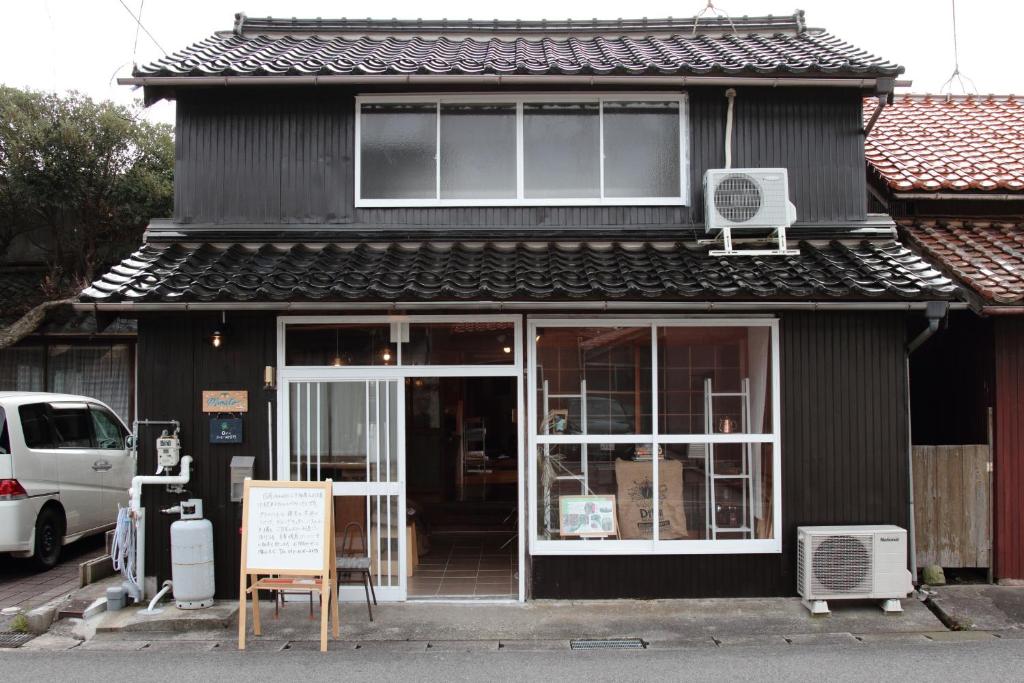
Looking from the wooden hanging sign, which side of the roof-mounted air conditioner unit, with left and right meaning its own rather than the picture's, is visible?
right

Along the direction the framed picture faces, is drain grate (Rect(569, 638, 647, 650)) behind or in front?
in front

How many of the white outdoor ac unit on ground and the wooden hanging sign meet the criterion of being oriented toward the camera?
2

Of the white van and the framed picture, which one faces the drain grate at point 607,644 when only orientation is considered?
the framed picture

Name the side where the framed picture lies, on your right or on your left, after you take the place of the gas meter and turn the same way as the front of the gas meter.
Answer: on your left

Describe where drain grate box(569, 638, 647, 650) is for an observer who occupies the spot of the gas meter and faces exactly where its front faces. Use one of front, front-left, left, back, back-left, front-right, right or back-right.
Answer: front-left

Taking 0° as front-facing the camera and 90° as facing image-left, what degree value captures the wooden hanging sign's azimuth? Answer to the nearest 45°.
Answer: approximately 0°
